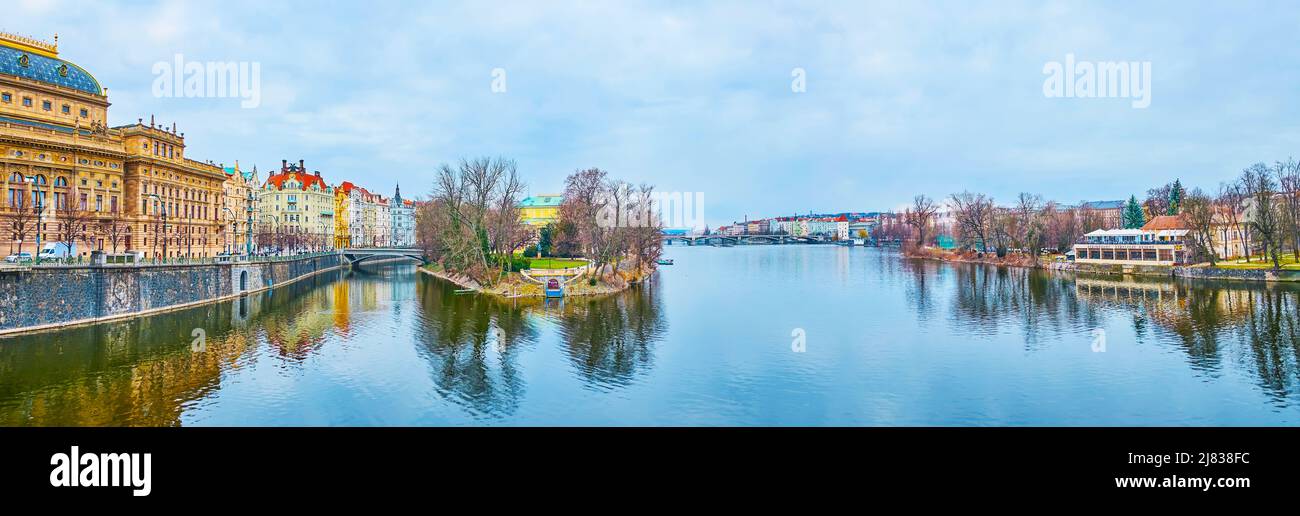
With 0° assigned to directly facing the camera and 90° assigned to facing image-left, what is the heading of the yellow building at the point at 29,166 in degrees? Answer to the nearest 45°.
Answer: approximately 315°

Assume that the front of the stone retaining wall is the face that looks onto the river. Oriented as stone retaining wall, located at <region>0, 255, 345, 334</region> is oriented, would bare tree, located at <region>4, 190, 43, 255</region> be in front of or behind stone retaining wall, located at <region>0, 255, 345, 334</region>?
behind

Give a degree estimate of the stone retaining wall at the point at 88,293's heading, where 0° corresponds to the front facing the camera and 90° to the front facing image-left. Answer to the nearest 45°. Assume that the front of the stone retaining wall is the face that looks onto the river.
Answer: approximately 315°

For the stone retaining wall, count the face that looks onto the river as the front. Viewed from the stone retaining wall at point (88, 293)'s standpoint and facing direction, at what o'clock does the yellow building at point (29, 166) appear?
The yellow building is roughly at 7 o'clock from the stone retaining wall.
